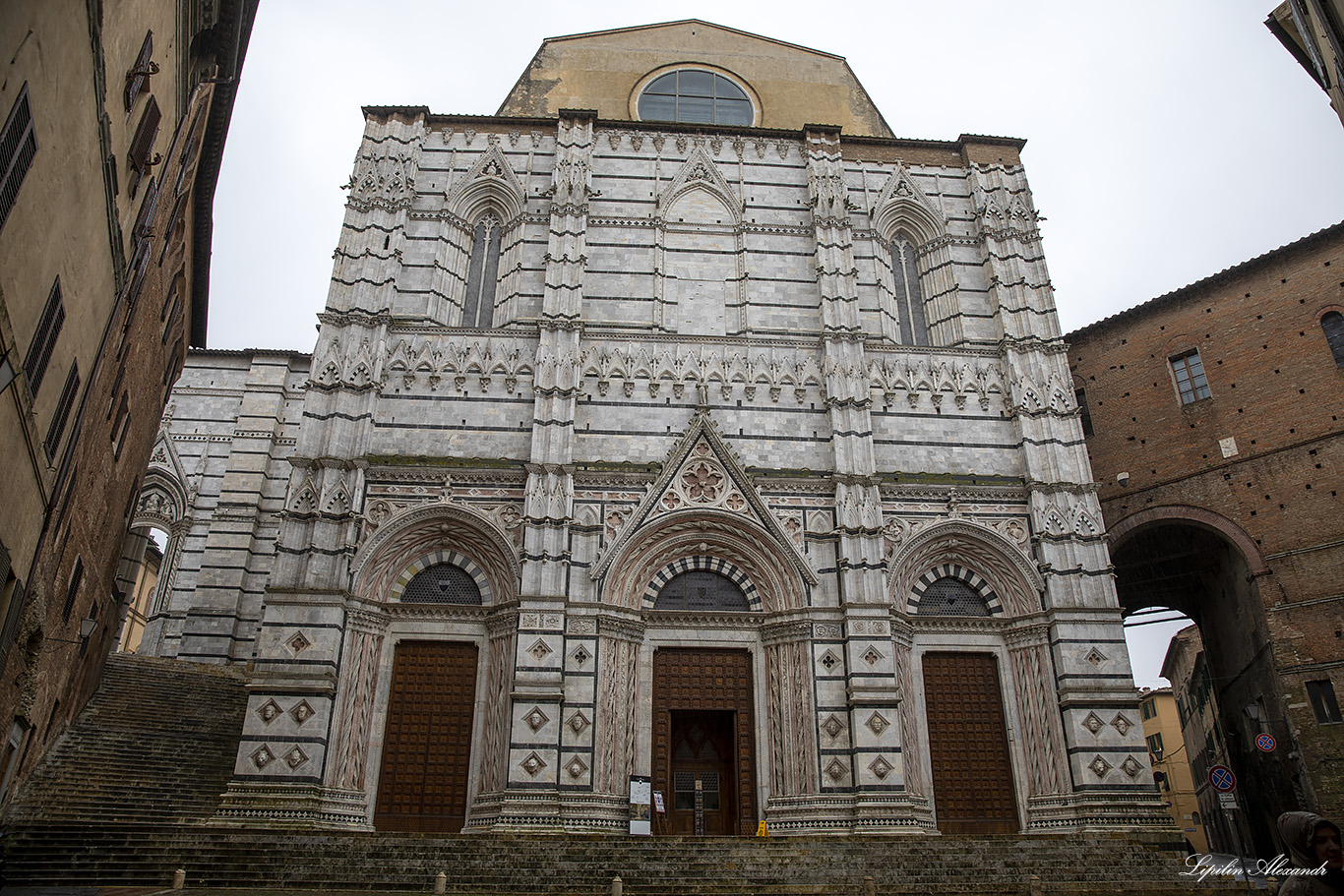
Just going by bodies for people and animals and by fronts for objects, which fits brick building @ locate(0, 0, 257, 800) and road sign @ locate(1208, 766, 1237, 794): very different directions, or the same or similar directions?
very different directions

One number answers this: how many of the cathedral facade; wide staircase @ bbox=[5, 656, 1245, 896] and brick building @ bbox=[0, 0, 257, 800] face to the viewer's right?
1

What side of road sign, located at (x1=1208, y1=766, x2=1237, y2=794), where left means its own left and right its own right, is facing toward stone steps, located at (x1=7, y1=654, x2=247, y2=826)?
right

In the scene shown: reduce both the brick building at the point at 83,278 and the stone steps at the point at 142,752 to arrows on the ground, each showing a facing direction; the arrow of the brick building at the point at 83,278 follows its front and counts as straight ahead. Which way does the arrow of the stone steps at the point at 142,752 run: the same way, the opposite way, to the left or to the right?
to the right

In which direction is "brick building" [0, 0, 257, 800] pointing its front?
to the viewer's right

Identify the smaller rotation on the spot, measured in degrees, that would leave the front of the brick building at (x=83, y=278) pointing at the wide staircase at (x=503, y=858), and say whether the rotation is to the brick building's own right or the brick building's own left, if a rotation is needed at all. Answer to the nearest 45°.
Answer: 0° — it already faces it

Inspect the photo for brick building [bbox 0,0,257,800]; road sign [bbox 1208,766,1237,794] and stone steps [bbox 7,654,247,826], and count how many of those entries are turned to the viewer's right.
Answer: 1

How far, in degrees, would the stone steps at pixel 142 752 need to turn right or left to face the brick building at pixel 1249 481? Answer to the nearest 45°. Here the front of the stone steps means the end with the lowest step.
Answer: approximately 45° to its left

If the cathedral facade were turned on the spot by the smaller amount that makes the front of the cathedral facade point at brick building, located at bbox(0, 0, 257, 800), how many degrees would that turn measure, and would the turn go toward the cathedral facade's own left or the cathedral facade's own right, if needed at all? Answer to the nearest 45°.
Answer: approximately 45° to the cathedral facade's own right
